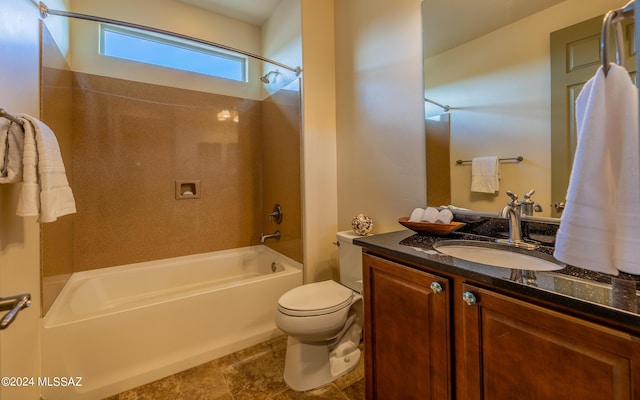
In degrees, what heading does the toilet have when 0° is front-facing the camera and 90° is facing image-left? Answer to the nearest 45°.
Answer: approximately 45°

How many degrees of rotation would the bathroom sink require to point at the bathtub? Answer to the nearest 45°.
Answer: approximately 45° to its right

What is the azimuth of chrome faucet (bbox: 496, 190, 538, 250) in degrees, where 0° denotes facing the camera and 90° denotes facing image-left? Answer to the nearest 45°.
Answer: approximately 45°

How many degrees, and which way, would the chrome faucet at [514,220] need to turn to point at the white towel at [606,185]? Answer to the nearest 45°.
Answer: approximately 45° to its left

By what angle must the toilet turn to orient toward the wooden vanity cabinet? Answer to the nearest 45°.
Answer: approximately 90° to its left
